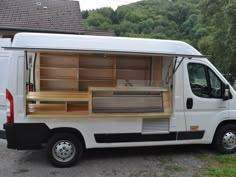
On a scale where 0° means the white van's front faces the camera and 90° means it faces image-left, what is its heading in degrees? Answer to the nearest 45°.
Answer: approximately 270°
